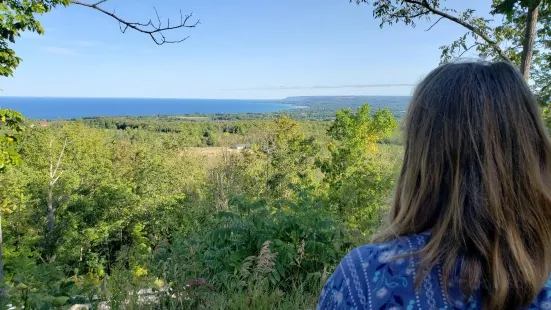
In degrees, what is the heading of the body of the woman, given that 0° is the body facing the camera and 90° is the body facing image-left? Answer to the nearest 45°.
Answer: approximately 180°

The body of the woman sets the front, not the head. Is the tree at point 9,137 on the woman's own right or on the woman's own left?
on the woman's own left

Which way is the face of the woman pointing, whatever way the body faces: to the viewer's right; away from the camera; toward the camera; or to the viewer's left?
away from the camera
